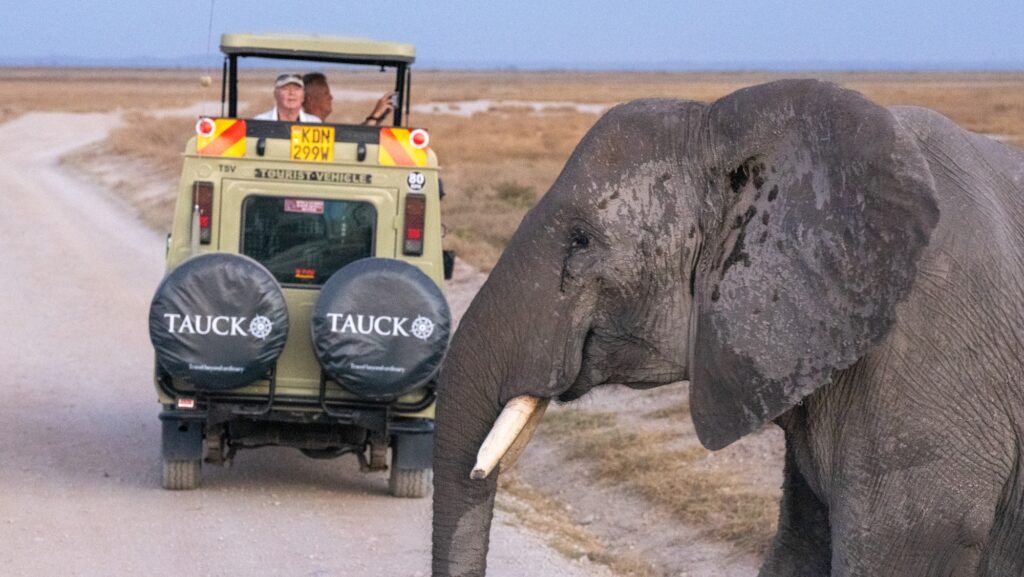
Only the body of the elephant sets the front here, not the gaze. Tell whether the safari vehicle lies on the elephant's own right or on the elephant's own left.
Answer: on the elephant's own right

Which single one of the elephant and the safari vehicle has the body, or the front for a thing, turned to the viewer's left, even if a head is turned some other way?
the elephant

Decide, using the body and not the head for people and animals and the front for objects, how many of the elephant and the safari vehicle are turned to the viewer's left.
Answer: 1

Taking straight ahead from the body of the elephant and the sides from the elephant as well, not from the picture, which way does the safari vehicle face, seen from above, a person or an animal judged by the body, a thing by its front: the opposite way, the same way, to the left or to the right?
to the right

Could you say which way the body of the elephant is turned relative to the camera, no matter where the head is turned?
to the viewer's left

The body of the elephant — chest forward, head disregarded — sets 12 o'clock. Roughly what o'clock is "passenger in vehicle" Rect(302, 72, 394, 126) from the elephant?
The passenger in vehicle is roughly at 2 o'clock from the elephant.

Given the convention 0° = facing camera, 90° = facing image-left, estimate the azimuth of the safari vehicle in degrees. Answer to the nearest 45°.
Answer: approximately 180°
